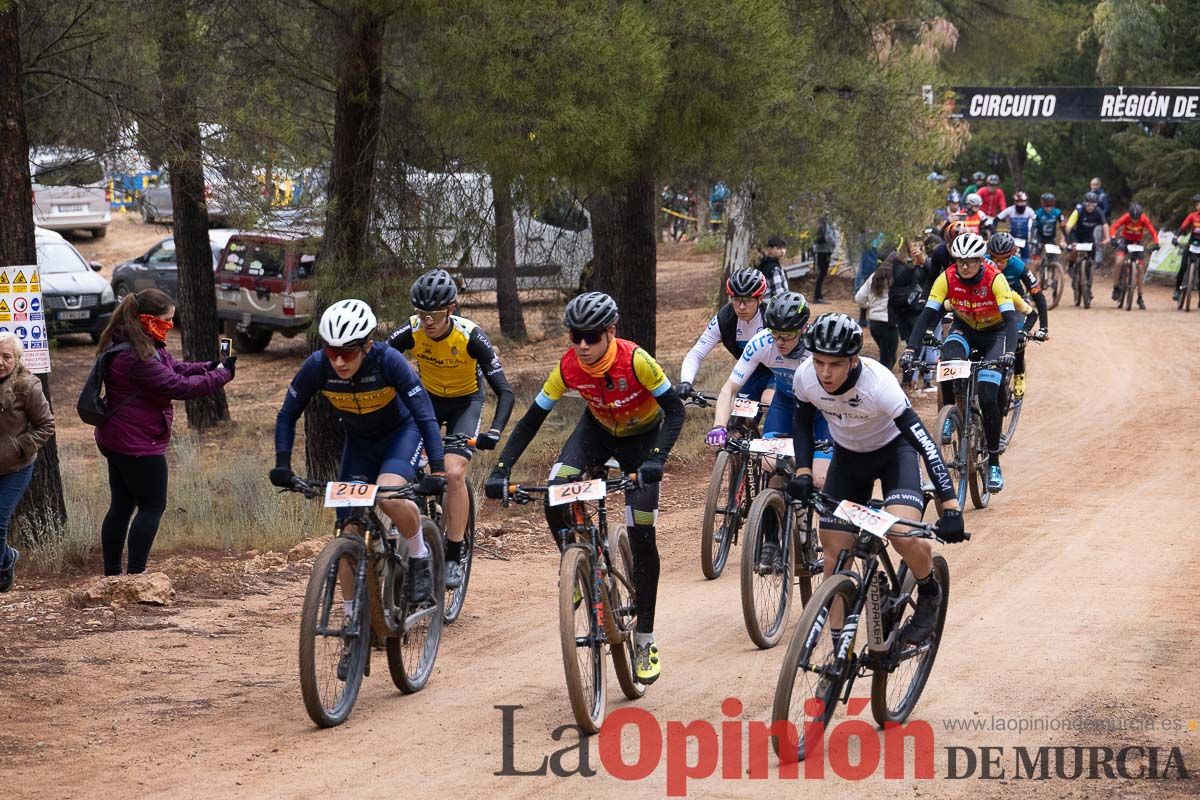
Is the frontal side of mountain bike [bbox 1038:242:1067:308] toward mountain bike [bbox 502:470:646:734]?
yes

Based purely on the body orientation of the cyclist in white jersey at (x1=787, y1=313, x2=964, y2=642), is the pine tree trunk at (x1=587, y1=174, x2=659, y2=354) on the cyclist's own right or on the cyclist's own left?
on the cyclist's own right

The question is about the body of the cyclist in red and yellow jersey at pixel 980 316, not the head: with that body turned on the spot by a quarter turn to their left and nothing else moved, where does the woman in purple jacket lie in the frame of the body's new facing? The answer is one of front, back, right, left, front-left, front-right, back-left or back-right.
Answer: back-right

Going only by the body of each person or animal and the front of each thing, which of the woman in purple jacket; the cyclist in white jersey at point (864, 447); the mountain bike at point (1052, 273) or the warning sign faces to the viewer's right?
the woman in purple jacket

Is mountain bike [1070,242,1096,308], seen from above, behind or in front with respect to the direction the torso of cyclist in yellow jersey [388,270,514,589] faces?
behind

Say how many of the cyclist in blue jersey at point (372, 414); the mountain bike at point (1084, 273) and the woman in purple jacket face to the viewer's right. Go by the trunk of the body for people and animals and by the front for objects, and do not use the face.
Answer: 1

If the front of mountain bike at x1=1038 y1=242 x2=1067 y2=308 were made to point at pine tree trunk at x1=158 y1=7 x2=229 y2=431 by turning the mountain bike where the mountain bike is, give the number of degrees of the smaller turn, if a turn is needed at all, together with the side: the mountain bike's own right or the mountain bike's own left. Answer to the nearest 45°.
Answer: approximately 45° to the mountain bike's own right

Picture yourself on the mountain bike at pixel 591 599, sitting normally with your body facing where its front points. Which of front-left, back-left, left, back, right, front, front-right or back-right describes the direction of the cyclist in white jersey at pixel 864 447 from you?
left

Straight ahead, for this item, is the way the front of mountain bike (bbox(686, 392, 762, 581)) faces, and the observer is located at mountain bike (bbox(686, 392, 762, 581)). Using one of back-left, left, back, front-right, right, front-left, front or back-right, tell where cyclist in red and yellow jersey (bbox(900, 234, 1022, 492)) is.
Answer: back

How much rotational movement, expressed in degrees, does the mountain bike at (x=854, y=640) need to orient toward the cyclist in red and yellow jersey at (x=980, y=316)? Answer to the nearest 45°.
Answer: approximately 135° to its right

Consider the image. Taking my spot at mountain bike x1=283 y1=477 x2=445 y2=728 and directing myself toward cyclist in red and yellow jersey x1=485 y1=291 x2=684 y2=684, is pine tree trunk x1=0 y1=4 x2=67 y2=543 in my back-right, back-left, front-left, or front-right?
back-left

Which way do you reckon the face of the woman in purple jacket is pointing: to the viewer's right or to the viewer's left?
to the viewer's right

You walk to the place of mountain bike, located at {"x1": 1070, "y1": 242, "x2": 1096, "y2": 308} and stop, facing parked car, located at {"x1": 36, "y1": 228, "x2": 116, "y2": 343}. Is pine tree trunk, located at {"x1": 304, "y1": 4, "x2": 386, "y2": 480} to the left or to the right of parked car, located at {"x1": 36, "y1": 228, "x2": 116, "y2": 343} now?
left

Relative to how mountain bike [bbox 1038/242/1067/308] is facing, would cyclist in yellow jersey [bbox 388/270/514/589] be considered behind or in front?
in front

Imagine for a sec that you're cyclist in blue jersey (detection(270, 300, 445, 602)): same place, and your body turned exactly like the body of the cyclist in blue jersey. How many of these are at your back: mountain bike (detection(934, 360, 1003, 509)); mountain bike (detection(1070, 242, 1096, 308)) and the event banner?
3

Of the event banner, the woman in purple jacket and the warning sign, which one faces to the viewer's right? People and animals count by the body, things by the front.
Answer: the woman in purple jacket

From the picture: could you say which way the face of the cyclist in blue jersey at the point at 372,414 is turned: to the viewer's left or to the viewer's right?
to the viewer's left
